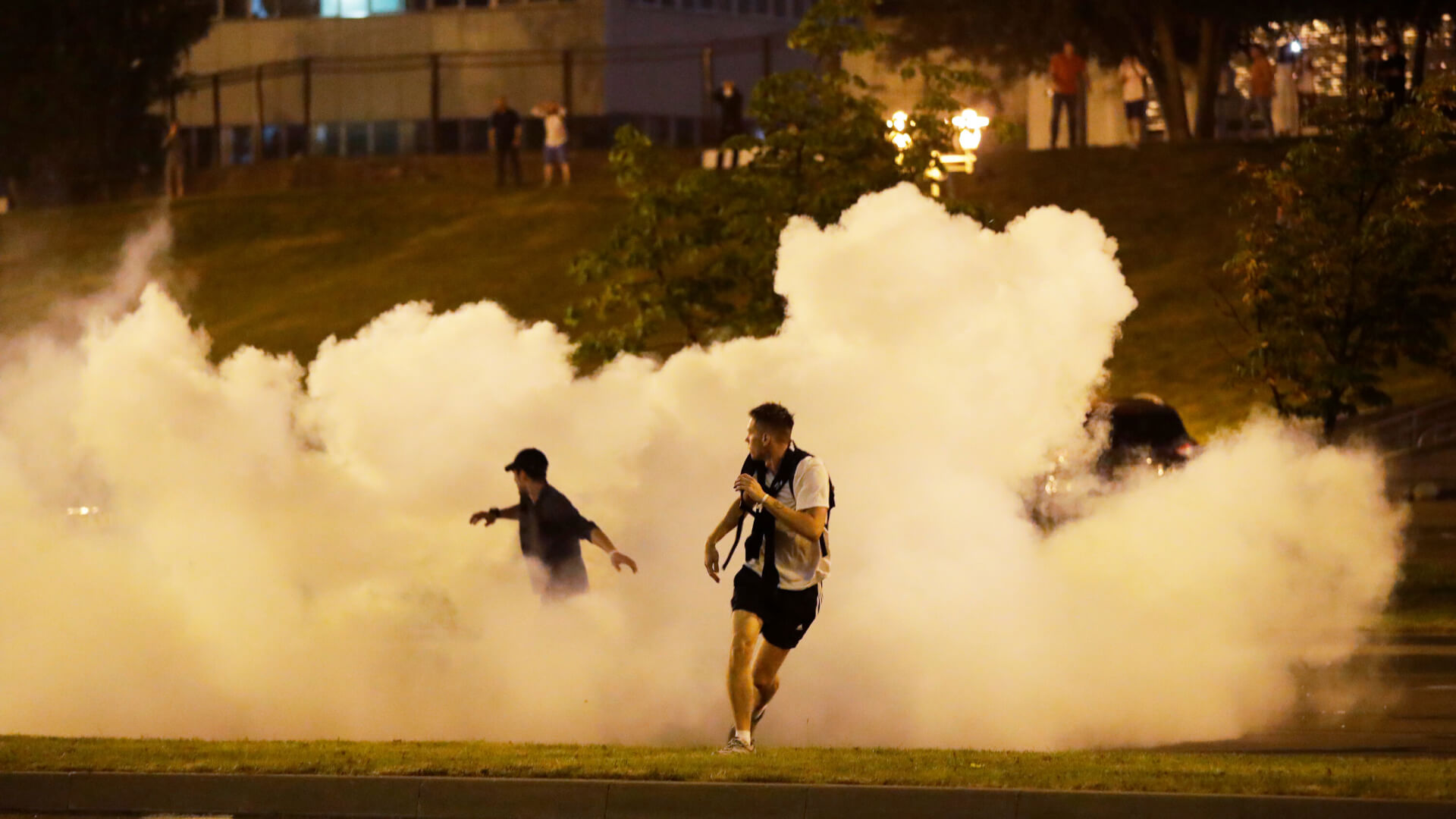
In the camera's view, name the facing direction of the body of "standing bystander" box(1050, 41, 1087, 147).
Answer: toward the camera

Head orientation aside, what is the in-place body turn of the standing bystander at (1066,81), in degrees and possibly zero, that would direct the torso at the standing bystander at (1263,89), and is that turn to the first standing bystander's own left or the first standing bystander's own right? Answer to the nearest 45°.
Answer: approximately 135° to the first standing bystander's own left

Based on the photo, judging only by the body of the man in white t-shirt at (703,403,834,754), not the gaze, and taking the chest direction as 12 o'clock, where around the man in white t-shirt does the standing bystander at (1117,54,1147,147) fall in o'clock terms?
The standing bystander is roughly at 5 o'clock from the man in white t-shirt.

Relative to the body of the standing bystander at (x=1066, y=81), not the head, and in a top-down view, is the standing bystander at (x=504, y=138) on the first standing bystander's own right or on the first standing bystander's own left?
on the first standing bystander's own right

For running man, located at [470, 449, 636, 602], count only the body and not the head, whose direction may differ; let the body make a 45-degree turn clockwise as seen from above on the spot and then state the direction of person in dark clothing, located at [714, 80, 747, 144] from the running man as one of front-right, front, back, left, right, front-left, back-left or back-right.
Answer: right

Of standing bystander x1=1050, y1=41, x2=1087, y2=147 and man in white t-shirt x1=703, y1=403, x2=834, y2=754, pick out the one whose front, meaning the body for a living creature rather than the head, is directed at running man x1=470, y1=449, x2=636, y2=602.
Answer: the standing bystander

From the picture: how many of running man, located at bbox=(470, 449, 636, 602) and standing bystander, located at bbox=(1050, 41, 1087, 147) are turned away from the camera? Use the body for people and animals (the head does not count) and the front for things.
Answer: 0

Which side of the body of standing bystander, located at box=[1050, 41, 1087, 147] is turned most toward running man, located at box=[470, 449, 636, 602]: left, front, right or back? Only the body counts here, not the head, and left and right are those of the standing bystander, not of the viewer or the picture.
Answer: front

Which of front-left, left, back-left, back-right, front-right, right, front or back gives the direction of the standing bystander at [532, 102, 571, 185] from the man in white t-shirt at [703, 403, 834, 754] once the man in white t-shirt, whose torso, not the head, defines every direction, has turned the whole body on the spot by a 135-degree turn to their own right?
front

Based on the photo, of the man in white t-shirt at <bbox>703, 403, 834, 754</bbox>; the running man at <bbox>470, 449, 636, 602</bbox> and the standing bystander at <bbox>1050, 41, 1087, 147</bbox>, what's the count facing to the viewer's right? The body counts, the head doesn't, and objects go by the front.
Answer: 0

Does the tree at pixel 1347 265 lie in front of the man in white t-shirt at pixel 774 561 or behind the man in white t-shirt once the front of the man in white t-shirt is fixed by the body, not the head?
behind

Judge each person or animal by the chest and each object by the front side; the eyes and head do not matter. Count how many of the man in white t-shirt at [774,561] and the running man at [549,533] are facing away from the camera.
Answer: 0

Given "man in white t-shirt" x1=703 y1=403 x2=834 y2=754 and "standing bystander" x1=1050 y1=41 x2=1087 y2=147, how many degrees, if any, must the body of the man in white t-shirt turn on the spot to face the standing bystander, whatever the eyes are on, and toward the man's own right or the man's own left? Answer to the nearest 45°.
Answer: approximately 135° to the man's own right
